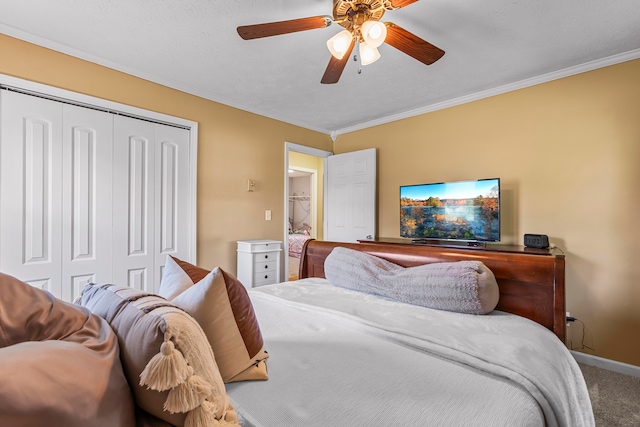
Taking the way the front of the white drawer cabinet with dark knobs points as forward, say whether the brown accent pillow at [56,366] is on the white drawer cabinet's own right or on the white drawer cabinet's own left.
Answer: on the white drawer cabinet's own right

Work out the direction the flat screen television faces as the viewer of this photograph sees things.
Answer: facing the viewer and to the left of the viewer

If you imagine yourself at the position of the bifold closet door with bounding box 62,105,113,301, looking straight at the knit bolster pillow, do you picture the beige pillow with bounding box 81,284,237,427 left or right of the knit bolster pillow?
right

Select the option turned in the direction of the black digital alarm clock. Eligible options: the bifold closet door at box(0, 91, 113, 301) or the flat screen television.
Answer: the bifold closet door

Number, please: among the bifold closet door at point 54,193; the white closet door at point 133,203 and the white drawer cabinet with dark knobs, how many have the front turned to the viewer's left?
0

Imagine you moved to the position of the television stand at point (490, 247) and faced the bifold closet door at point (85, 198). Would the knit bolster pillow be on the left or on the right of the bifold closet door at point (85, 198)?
left

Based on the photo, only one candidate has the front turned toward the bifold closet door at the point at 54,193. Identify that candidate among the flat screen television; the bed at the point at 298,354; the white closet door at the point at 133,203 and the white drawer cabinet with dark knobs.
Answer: the flat screen television

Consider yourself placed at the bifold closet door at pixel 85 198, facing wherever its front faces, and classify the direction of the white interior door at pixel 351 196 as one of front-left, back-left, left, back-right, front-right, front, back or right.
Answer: front-left

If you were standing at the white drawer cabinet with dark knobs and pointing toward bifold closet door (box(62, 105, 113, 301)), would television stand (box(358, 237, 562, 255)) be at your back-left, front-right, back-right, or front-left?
back-left

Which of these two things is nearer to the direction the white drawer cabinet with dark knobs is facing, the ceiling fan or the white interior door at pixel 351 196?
the ceiling fan

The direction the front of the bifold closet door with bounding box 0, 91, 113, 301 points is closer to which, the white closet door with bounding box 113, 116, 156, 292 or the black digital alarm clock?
the black digital alarm clock

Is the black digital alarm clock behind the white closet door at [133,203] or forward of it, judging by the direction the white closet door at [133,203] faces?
forward

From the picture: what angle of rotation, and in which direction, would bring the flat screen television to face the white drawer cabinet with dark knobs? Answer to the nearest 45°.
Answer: approximately 45° to its right

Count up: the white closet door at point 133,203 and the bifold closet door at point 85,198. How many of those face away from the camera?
0

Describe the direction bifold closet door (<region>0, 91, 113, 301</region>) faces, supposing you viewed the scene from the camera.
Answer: facing the viewer and to the right of the viewer

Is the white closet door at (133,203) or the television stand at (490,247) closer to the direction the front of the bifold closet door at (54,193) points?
the television stand

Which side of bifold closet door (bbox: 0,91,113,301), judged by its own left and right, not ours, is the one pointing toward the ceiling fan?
front

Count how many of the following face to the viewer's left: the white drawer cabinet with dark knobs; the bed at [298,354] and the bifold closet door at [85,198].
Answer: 0
